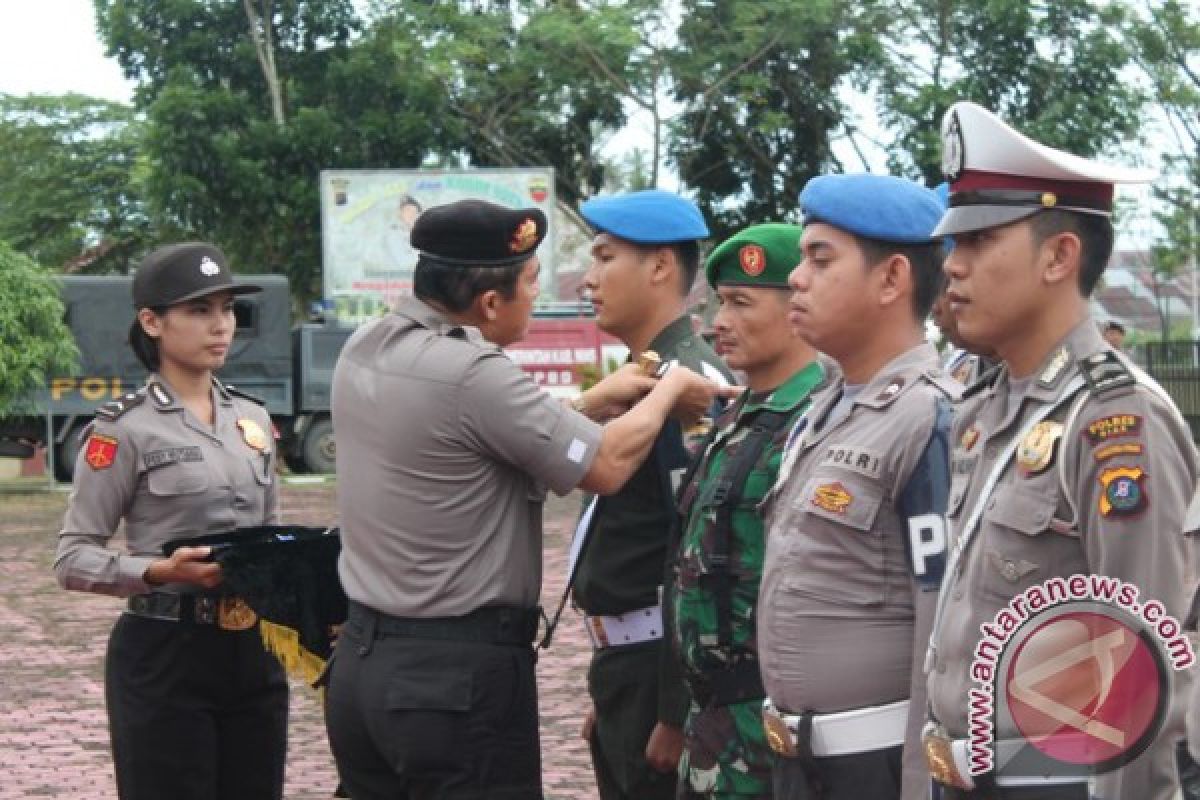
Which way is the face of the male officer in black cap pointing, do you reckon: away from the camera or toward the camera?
away from the camera

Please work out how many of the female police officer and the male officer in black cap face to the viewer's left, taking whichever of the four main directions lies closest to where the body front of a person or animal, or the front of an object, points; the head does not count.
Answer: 0

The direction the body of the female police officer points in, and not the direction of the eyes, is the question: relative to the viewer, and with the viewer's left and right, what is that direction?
facing the viewer and to the right of the viewer

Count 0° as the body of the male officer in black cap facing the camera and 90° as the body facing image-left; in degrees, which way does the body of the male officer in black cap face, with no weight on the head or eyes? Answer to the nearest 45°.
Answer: approximately 225°

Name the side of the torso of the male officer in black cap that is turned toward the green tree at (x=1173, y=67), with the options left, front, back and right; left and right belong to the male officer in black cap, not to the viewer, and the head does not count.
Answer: front

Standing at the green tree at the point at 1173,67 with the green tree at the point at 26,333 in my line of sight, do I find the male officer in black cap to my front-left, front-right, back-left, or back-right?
front-left

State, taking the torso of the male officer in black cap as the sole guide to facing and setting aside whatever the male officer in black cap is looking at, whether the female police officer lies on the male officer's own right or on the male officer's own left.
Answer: on the male officer's own left

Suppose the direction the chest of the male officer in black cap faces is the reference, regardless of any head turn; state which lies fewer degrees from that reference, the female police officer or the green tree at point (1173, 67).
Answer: the green tree

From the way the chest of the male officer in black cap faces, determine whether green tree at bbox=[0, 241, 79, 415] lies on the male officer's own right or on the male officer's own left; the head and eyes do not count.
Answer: on the male officer's own left

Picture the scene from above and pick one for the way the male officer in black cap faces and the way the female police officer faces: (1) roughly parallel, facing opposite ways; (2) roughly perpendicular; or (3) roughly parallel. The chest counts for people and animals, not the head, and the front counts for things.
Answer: roughly perpendicular
